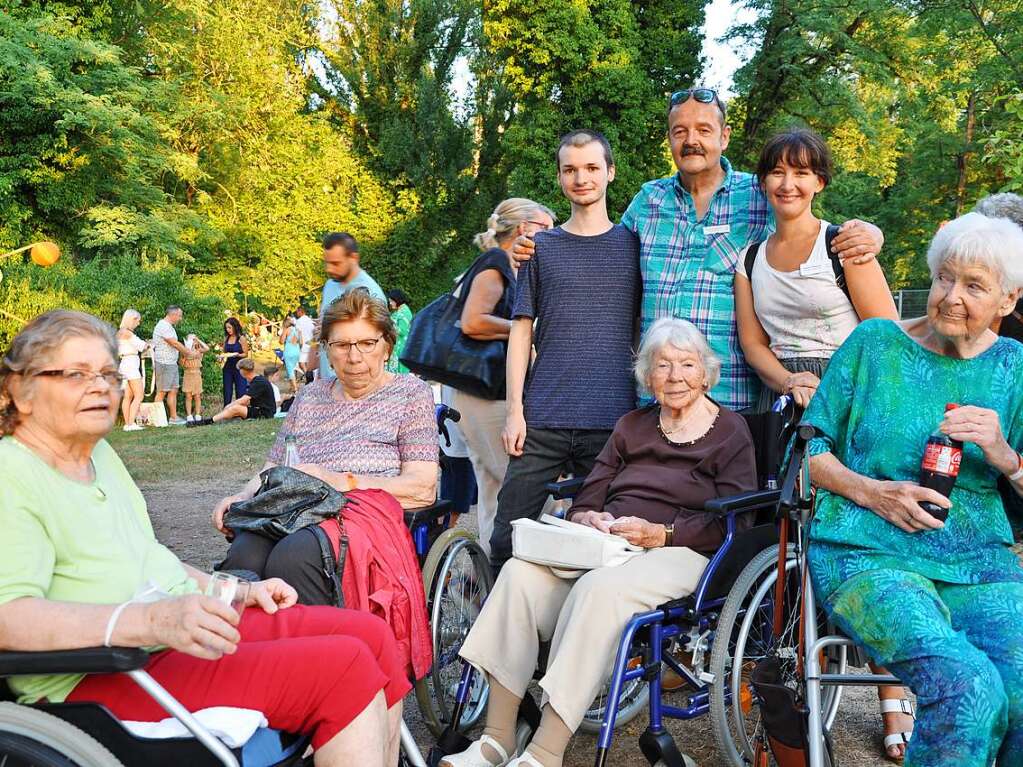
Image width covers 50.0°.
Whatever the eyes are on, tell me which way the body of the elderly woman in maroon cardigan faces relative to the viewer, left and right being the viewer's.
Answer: facing the viewer and to the left of the viewer

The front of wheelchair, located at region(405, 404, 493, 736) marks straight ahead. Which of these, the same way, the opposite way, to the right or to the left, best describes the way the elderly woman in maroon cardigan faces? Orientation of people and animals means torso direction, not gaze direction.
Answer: the same way

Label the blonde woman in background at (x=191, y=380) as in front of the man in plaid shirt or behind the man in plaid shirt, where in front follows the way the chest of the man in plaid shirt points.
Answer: behind

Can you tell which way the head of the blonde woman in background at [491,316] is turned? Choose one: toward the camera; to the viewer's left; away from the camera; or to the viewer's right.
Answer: to the viewer's right

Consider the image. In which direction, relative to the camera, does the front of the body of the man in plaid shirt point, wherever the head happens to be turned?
toward the camera

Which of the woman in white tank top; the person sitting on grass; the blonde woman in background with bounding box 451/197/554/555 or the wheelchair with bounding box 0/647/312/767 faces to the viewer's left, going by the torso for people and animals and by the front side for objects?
the person sitting on grass

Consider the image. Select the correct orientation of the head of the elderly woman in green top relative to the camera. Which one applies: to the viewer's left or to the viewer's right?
to the viewer's right

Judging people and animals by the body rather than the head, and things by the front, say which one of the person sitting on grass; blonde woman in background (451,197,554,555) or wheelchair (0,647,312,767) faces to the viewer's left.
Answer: the person sitting on grass

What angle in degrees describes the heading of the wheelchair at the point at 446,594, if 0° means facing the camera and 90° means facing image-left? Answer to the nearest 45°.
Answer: approximately 45°

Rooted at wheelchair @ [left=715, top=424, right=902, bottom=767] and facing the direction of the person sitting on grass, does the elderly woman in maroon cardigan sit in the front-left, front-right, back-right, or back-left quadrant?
front-left

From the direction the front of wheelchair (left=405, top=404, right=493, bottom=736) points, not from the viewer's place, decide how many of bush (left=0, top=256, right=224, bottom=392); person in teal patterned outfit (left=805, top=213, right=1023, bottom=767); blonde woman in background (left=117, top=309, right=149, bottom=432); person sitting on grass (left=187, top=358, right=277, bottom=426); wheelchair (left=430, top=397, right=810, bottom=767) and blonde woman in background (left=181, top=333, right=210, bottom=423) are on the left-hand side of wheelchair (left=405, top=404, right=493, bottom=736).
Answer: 2

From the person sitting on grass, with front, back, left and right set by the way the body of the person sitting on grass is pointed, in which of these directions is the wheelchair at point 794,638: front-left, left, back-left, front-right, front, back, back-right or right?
left

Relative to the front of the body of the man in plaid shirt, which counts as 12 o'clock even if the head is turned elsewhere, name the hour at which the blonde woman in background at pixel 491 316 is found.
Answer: The blonde woman in background is roughly at 4 o'clock from the man in plaid shirt.

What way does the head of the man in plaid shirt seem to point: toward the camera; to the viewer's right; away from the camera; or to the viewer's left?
toward the camera
